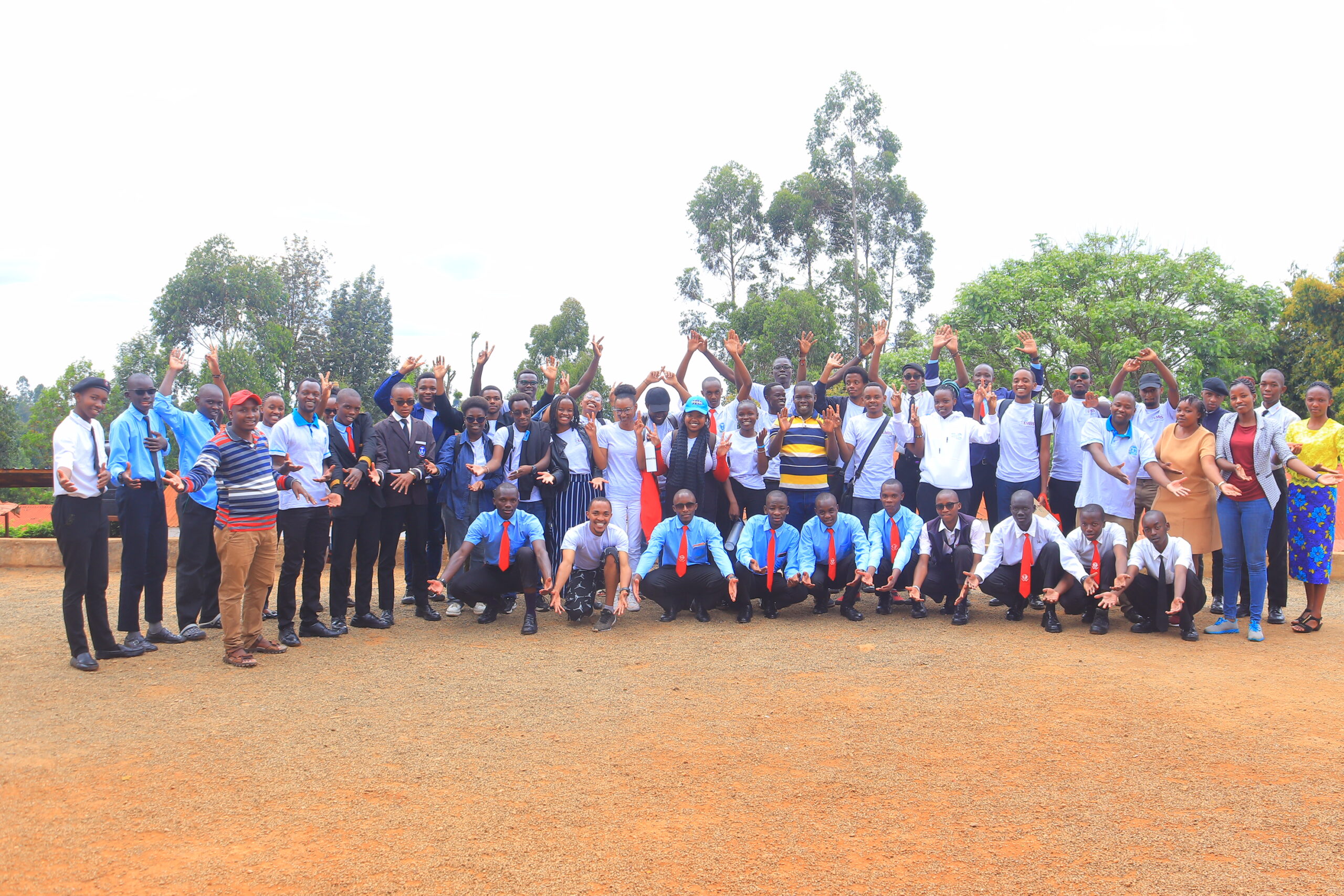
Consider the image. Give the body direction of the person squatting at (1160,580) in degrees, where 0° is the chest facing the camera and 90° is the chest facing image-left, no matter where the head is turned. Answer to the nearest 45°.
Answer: approximately 0°

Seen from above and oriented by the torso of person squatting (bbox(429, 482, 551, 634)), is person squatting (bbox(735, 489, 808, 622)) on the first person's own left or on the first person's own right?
on the first person's own left

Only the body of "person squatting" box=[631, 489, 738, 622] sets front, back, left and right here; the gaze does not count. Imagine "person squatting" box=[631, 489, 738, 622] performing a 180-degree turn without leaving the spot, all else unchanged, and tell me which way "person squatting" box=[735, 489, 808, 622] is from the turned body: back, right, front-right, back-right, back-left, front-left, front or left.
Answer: right

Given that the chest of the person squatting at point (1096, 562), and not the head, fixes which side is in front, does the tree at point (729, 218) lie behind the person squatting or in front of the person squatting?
behind

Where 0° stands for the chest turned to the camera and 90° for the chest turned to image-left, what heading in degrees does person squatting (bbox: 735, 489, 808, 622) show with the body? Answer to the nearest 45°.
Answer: approximately 0°

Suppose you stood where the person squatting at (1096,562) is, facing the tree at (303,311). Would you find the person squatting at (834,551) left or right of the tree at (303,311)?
left

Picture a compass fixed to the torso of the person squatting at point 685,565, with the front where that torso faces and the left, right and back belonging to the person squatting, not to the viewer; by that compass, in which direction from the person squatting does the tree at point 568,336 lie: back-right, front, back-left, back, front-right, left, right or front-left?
back

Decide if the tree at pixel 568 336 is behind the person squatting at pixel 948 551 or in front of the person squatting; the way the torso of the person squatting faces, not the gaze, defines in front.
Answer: behind

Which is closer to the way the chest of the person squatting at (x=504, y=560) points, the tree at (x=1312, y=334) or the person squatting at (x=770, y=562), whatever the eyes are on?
the person squatting

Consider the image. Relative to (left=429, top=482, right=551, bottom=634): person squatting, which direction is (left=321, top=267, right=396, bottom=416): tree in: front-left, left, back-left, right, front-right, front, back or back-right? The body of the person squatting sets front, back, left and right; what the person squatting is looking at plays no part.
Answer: back
